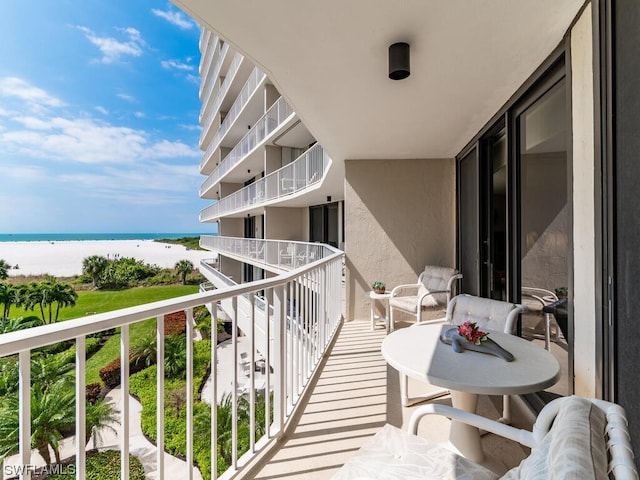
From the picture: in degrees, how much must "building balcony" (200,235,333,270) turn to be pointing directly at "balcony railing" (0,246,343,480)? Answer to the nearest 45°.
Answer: approximately 45° to its left

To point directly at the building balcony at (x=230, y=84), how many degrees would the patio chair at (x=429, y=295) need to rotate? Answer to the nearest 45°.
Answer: approximately 90° to its right

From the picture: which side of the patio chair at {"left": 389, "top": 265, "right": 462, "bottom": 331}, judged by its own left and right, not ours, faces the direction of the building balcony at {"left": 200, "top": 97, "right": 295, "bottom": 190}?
right

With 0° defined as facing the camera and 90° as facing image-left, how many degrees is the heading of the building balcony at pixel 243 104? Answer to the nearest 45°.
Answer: approximately 45°

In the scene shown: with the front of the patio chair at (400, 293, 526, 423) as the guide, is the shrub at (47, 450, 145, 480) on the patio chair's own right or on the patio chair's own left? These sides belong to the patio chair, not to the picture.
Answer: on the patio chair's own right

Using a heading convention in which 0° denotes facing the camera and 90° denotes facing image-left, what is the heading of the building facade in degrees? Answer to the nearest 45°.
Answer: approximately 90°

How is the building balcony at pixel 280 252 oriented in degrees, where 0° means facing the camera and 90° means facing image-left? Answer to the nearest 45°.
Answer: approximately 45°
